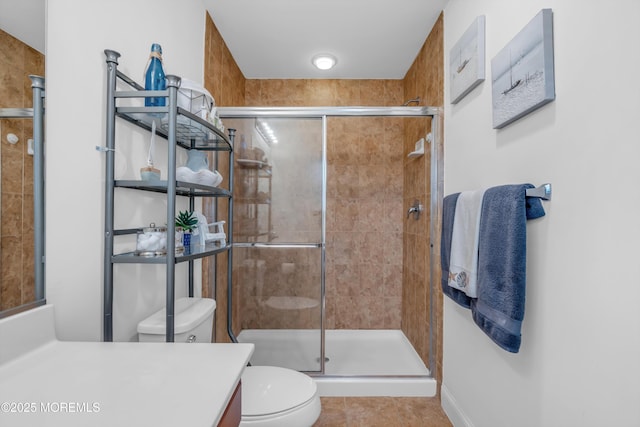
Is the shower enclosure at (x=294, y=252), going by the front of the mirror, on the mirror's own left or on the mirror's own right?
on the mirror's own left

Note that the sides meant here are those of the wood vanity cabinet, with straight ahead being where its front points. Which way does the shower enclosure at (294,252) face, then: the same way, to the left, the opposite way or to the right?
to the right

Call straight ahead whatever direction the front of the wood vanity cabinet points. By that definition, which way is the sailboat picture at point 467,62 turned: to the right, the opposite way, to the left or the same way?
the opposite way

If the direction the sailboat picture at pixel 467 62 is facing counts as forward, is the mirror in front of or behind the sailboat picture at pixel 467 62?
in front

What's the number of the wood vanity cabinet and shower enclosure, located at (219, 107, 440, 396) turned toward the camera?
1

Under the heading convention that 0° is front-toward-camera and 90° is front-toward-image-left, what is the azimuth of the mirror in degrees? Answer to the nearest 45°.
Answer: approximately 315°

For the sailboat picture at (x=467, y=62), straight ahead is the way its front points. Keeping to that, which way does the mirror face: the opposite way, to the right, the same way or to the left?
the opposite way

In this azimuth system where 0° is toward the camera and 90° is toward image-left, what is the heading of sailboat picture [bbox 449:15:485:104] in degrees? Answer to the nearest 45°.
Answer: approximately 45°

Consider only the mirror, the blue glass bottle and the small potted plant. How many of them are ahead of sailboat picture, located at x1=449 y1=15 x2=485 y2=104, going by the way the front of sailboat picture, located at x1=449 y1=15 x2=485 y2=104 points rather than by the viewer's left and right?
3

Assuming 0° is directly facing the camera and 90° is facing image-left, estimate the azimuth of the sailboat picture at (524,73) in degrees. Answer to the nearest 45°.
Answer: approximately 45°

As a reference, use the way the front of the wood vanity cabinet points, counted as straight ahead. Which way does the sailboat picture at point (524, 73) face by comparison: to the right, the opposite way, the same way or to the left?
the opposite way

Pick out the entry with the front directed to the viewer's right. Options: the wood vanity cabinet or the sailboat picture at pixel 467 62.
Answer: the wood vanity cabinet

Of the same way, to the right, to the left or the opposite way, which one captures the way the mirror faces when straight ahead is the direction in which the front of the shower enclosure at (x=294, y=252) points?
to the left

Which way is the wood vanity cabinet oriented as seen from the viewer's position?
to the viewer's right

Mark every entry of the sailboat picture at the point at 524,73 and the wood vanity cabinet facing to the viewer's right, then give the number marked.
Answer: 1

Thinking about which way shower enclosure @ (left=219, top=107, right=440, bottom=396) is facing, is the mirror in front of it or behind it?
in front
